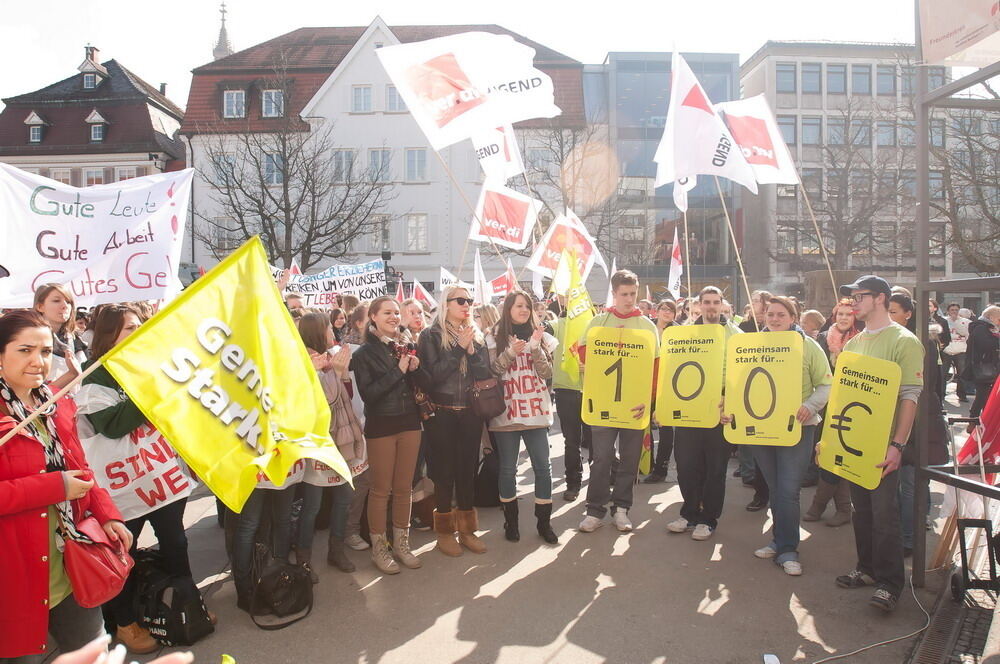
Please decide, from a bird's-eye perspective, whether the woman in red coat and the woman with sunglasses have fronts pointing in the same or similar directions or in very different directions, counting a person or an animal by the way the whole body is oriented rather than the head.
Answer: same or similar directions

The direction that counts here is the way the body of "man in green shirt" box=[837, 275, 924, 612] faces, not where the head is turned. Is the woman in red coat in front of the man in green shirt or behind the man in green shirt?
in front

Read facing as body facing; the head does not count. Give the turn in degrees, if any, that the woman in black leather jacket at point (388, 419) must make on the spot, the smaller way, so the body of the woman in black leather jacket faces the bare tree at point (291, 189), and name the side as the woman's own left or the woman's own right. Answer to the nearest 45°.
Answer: approximately 135° to the woman's own left

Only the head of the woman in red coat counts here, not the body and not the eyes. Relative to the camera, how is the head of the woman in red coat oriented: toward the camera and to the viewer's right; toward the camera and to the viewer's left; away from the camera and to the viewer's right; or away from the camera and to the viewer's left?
toward the camera and to the viewer's right

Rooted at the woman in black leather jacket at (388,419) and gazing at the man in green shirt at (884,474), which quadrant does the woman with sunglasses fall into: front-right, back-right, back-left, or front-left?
front-left

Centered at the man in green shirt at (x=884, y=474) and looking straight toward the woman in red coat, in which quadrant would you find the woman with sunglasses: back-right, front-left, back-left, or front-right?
front-right

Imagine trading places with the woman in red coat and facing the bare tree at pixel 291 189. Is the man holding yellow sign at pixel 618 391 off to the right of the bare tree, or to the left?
right

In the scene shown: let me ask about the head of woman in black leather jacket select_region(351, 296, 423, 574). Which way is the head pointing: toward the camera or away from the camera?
toward the camera

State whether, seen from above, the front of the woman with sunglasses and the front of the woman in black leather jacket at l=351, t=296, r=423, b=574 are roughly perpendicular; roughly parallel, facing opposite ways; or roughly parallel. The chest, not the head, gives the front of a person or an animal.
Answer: roughly parallel

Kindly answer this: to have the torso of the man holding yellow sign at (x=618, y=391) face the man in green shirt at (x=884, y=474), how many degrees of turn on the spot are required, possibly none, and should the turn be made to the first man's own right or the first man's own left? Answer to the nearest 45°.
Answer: approximately 45° to the first man's own left

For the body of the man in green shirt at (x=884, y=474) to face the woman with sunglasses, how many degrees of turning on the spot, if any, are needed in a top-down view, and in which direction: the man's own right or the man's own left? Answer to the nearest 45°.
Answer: approximately 45° to the man's own right

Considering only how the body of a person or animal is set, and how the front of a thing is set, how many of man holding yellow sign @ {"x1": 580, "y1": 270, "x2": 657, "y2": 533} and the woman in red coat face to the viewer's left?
0

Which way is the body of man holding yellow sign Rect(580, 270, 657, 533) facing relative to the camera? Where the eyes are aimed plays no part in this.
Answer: toward the camera

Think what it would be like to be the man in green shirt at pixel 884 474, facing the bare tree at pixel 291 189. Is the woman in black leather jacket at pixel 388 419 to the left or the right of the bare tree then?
left

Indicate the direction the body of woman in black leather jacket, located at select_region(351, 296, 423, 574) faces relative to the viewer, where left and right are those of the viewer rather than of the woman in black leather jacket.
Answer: facing the viewer and to the right of the viewer
